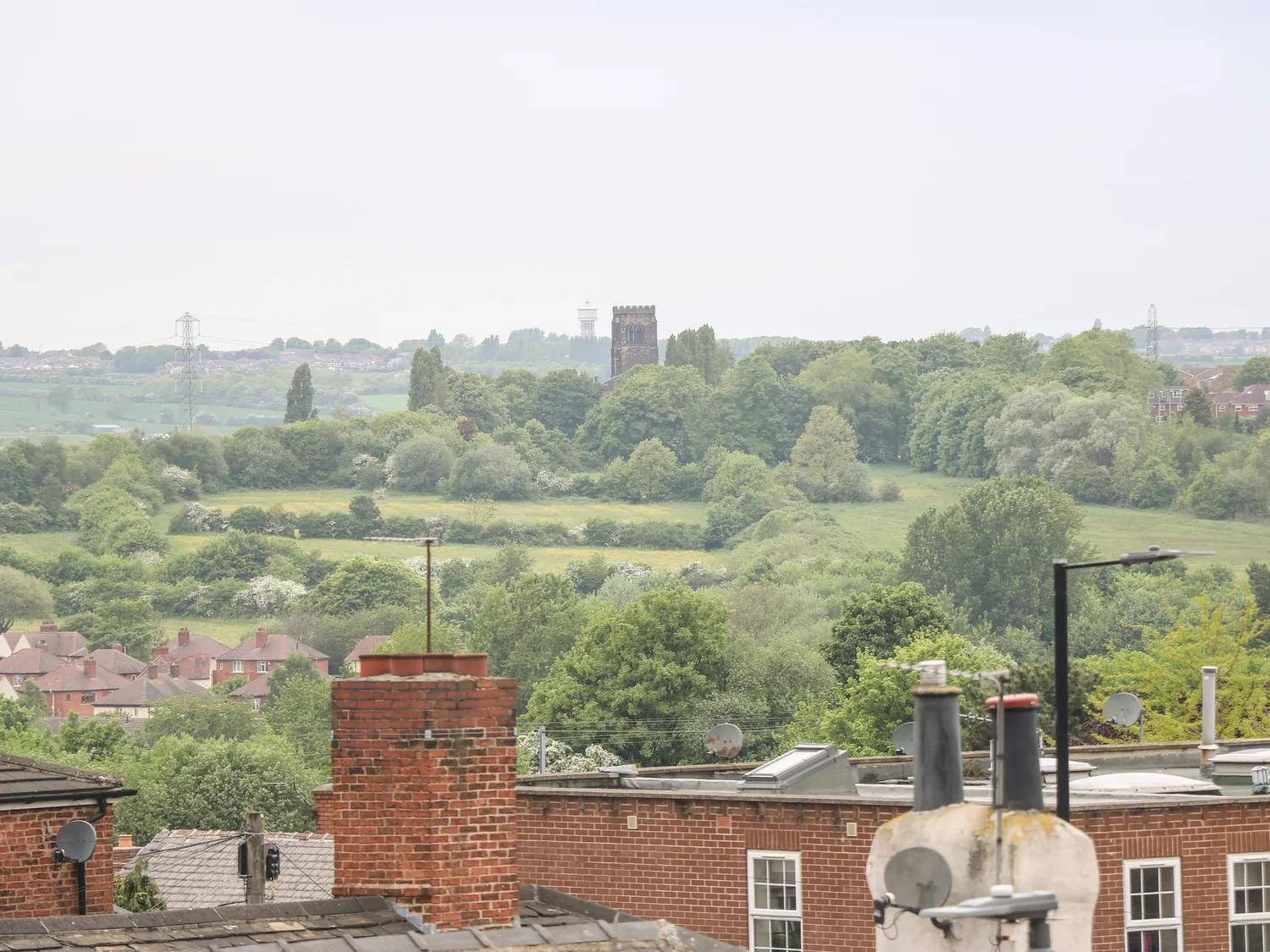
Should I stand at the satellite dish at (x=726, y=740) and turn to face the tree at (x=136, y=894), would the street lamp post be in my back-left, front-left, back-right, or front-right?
back-left

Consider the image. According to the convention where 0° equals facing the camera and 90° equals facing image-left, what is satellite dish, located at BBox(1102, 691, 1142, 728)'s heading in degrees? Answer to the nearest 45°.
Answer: approximately 45°

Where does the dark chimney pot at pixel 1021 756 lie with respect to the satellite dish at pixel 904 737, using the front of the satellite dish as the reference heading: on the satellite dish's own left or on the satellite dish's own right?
on the satellite dish's own left

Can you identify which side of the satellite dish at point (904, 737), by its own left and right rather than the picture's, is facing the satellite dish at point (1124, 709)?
left

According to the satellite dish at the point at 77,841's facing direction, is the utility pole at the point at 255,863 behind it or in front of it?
behind
